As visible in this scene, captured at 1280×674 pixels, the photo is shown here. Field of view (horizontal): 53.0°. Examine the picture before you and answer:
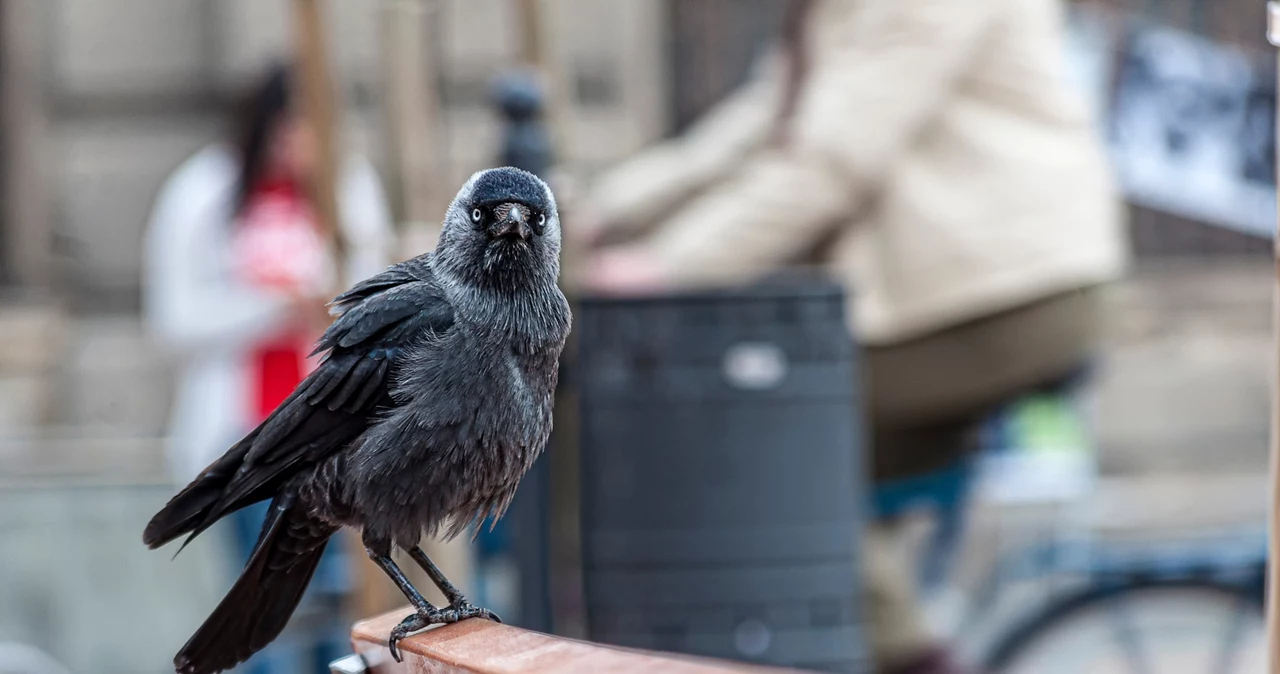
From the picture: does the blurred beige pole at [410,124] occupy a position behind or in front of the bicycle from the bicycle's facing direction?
in front

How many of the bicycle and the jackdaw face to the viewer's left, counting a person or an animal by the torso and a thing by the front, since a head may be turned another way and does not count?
1

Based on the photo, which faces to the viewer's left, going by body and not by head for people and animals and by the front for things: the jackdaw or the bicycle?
the bicycle

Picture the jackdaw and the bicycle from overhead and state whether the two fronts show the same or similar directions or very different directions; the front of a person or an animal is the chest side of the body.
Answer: very different directions

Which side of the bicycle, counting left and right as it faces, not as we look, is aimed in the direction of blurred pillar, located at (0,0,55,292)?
front

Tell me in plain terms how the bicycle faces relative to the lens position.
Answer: facing to the left of the viewer

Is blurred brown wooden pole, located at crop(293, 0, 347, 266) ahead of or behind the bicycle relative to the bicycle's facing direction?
ahead

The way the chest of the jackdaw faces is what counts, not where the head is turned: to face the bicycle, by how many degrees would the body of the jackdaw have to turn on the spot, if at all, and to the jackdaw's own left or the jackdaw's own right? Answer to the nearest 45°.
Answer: approximately 90° to the jackdaw's own left

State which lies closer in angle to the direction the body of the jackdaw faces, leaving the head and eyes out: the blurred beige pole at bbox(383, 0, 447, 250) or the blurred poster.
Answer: the blurred poster

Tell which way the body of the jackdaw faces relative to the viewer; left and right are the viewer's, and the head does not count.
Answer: facing the viewer and to the right of the viewer
